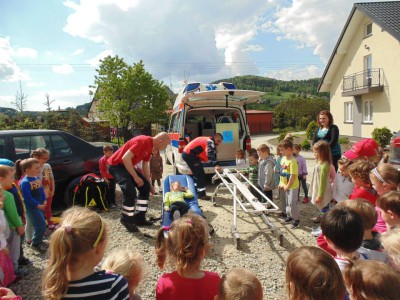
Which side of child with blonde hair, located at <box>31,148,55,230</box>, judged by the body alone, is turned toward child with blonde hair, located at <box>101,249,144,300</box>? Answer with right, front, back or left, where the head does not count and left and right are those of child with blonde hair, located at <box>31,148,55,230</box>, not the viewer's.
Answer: right

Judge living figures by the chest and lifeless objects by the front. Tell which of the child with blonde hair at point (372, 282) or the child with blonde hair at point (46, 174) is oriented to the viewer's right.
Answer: the child with blonde hair at point (46, 174)

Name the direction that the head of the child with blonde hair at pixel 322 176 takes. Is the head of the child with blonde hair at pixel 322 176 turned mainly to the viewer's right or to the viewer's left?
to the viewer's left

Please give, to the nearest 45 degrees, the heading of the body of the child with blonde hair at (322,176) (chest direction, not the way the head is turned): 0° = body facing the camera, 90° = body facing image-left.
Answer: approximately 90°

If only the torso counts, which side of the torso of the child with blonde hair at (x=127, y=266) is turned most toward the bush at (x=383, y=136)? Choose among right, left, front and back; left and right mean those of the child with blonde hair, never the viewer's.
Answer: front

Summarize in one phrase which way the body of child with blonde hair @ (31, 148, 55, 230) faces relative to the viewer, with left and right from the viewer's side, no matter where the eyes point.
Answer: facing to the right of the viewer

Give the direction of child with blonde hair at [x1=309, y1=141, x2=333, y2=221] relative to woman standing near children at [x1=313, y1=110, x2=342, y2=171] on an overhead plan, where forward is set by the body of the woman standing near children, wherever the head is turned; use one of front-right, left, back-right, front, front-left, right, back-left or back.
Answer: front-left

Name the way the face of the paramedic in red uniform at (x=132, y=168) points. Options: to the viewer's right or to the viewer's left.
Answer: to the viewer's right

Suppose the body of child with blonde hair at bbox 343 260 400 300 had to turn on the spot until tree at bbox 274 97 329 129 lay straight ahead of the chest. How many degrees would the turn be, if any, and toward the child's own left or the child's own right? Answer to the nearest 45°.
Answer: approximately 45° to the child's own right

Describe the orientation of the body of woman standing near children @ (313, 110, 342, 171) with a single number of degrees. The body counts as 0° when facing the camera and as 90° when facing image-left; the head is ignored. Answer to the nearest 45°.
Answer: approximately 45°

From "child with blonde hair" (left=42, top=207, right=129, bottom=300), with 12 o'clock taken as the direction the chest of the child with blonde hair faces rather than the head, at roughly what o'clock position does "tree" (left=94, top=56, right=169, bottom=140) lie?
The tree is roughly at 11 o'clock from the child with blonde hair.

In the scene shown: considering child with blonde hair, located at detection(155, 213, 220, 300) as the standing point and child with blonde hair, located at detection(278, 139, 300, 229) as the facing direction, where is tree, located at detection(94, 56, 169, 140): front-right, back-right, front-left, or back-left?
front-left
